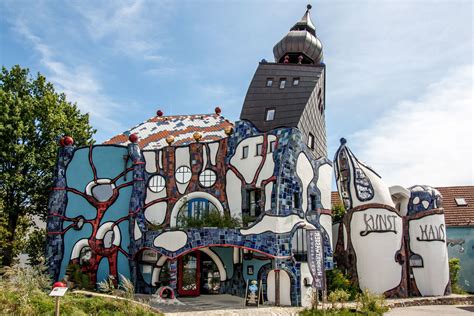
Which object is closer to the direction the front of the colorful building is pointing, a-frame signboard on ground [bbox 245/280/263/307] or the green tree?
the a-frame signboard on ground

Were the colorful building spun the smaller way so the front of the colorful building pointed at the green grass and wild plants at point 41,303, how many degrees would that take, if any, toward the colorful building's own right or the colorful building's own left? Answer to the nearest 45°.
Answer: approximately 45° to the colorful building's own right

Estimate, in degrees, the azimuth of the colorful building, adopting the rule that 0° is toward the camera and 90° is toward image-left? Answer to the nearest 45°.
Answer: approximately 0°

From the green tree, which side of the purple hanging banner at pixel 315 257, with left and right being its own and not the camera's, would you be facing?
right

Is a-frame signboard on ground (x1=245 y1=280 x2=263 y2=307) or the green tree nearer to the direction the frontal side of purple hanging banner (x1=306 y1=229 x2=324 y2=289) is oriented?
the a-frame signboard on ground

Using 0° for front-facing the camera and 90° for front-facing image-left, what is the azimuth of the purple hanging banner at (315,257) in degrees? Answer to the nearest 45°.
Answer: approximately 0°

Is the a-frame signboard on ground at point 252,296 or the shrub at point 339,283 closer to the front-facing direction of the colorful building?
the a-frame signboard on ground

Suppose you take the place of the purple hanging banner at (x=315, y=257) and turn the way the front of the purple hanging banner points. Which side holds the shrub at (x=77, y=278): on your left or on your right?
on your right

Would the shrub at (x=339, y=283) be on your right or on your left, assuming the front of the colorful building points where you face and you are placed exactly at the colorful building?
on your left

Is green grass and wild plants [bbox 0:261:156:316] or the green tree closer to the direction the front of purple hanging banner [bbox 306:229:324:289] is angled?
the green grass and wild plants
